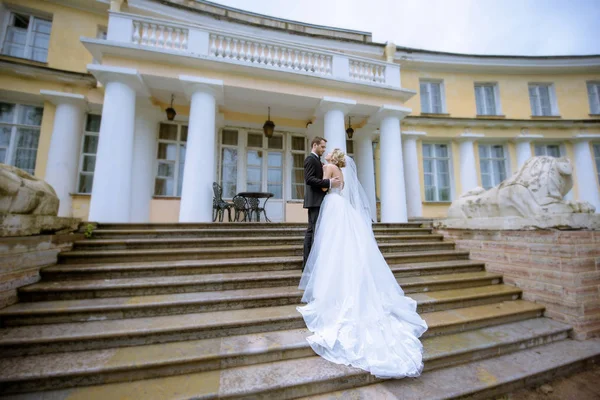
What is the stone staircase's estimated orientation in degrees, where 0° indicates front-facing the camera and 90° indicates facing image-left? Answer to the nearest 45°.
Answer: approximately 0°

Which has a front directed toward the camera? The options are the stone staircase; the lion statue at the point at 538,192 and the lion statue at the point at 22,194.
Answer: the stone staircase

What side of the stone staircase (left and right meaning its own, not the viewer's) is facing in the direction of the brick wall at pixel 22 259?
right

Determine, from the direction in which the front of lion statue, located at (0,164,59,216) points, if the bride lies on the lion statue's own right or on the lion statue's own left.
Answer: on the lion statue's own left

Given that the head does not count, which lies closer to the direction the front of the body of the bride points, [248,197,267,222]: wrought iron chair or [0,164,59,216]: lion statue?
the wrought iron chair

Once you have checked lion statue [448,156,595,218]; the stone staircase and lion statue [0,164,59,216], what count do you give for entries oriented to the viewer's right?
1

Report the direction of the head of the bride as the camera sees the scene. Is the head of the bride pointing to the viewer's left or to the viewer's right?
to the viewer's left

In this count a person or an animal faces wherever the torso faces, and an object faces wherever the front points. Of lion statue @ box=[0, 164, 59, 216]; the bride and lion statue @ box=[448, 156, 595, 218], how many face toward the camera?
0

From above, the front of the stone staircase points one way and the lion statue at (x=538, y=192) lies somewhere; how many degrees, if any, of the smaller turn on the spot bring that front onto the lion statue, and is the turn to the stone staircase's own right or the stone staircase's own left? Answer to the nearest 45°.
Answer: approximately 90° to the stone staircase's own left
